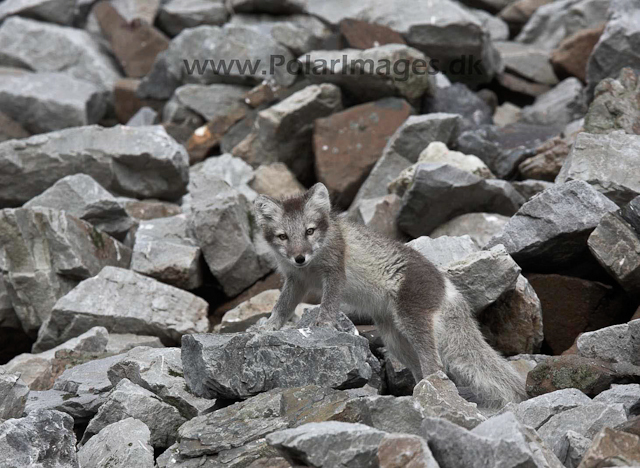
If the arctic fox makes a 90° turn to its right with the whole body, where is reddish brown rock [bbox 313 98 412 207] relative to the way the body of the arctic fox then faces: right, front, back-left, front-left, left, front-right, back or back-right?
front

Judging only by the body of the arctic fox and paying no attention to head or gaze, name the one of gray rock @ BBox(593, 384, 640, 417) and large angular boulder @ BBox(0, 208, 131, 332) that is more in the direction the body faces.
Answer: the large angular boulder

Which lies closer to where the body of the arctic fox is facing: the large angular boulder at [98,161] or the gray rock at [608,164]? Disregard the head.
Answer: the large angular boulder

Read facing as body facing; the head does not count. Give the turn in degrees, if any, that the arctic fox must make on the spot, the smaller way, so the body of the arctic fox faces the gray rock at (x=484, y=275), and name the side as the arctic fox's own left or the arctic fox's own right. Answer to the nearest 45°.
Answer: approximately 135° to the arctic fox's own right

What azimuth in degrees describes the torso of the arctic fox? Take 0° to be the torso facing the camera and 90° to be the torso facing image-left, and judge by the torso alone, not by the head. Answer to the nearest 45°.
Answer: approximately 90°

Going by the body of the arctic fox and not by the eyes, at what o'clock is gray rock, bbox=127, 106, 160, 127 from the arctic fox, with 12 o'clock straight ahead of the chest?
The gray rock is roughly at 2 o'clock from the arctic fox.

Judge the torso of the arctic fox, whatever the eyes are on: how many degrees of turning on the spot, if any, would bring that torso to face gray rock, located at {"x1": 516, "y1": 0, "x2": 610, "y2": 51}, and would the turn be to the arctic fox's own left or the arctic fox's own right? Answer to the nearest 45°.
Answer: approximately 90° to the arctic fox's own right

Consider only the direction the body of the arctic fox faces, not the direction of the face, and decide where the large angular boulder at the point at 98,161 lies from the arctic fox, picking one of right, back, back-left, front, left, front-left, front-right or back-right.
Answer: front-right

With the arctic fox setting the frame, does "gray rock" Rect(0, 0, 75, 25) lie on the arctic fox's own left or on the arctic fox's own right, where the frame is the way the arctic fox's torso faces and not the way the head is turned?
on the arctic fox's own right

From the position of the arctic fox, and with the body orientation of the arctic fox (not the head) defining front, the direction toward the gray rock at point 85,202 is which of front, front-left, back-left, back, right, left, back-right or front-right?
front-right
